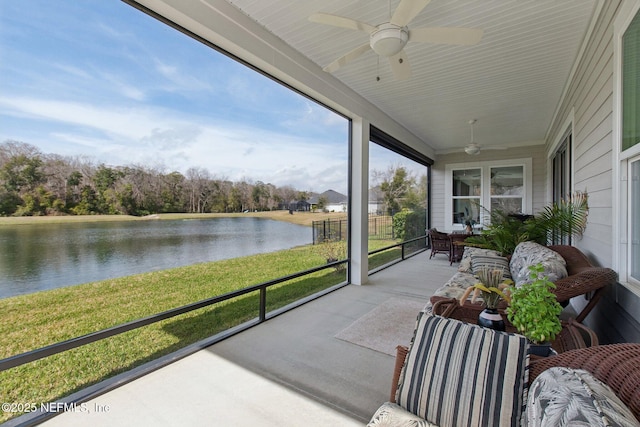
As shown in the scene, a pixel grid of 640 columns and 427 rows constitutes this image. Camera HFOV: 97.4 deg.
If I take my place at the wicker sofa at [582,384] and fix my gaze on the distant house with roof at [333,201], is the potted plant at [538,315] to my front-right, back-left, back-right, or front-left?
front-right

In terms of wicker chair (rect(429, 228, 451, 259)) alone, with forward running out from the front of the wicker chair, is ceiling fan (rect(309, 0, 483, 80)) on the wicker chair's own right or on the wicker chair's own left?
on the wicker chair's own right

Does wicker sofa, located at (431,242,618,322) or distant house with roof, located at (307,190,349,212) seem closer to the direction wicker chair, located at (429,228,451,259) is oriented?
the wicker sofa
